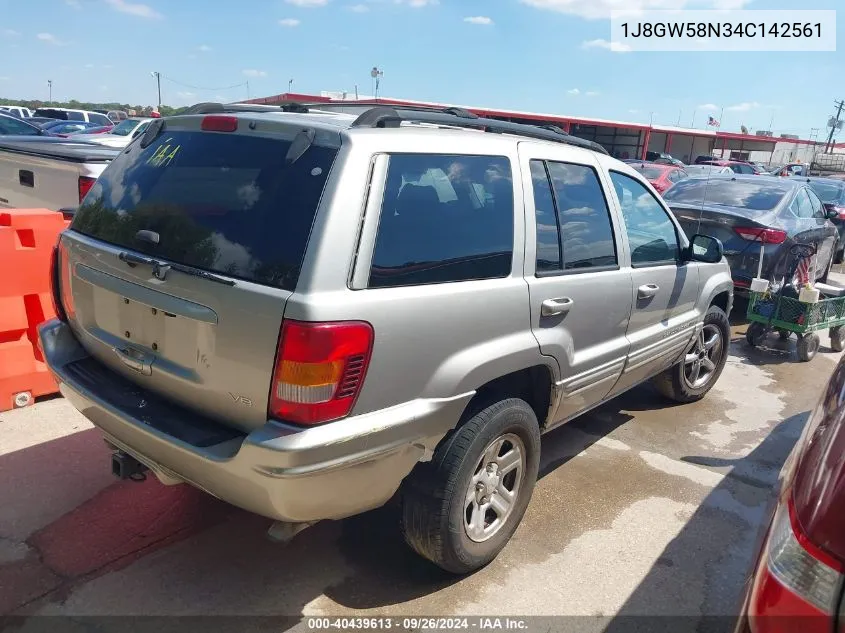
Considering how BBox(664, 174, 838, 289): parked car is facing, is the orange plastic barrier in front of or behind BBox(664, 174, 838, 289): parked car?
behind

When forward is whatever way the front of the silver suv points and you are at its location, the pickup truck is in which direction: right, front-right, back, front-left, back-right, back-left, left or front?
left

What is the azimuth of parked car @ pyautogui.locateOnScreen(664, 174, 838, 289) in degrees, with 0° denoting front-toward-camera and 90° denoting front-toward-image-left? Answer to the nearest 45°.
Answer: approximately 225°

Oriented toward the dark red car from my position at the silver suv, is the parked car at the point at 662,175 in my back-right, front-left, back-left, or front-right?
back-left

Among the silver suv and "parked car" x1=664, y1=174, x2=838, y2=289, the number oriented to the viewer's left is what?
0

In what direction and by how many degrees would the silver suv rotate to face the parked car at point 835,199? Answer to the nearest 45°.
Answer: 0° — it already faces it

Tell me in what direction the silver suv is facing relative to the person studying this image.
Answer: facing away from the viewer and to the right of the viewer

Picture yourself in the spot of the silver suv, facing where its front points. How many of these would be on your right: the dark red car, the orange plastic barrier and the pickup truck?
1

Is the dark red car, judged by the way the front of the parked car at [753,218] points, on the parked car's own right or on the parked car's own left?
on the parked car's own right

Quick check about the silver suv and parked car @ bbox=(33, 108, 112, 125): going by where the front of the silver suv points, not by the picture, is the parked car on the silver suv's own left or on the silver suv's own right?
on the silver suv's own left

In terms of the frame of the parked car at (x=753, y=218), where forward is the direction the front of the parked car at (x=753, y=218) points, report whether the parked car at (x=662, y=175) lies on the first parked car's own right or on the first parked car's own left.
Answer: on the first parked car's own left
